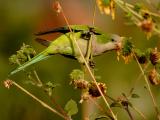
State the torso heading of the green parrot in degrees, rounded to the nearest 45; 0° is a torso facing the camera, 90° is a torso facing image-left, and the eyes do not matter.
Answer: approximately 270°
